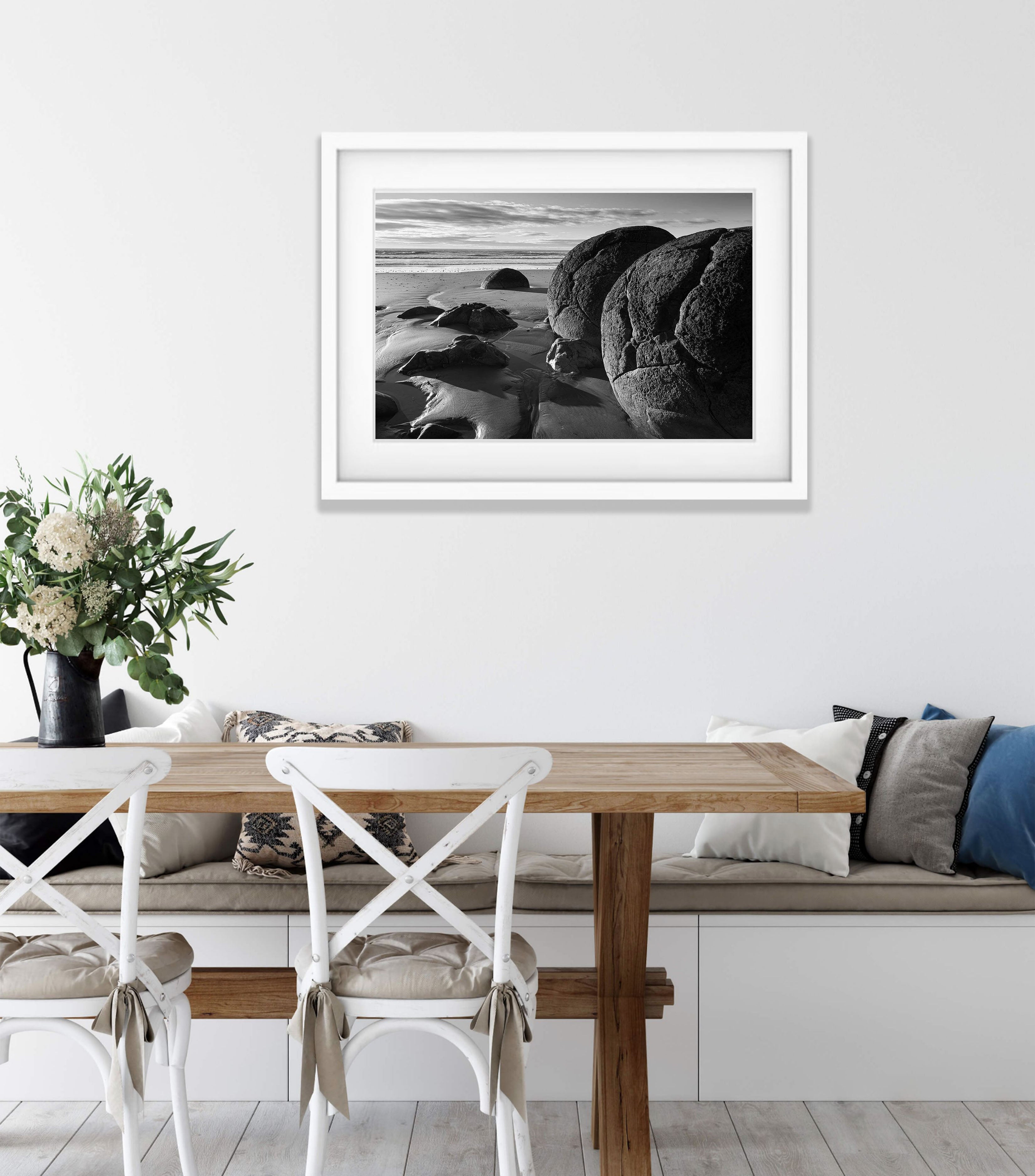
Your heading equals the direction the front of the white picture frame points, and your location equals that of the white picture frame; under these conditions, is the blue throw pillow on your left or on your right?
on your left

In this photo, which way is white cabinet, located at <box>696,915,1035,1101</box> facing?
toward the camera

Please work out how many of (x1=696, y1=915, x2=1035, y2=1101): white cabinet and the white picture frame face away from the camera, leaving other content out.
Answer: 0

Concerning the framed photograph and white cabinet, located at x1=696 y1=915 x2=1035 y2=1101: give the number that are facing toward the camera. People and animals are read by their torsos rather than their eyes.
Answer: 2

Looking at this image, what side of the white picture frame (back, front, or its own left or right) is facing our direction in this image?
front

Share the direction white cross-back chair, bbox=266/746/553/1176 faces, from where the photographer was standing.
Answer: facing away from the viewer

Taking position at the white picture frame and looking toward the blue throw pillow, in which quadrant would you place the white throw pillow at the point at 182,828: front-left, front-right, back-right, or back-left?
back-right

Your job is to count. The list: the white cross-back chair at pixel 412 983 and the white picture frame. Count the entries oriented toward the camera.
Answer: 1

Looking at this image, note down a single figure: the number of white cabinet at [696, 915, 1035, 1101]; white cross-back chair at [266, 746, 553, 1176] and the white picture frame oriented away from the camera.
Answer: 1

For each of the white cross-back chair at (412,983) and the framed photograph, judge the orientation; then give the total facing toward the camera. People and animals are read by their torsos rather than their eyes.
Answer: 1

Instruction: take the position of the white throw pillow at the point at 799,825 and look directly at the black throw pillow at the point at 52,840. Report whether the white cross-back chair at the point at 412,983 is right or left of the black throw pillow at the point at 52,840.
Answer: left
